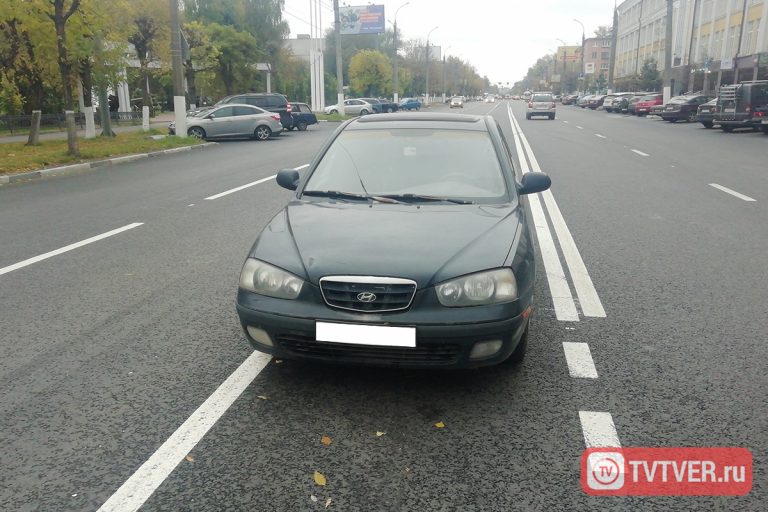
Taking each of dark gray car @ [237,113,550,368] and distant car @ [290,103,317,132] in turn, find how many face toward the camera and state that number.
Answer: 1

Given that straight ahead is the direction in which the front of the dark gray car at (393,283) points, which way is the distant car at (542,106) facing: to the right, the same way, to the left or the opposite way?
the opposite way

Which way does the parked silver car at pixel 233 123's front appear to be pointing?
to the viewer's left

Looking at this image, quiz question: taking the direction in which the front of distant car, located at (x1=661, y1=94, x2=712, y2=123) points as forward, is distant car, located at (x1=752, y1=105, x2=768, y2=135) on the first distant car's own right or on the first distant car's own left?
on the first distant car's own right

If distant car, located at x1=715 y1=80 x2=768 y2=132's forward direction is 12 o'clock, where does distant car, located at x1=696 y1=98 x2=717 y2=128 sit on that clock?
distant car, located at x1=696 y1=98 x2=717 y2=128 is roughly at 10 o'clock from distant car, located at x1=715 y1=80 x2=768 y2=132.

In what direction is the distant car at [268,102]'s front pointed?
to the viewer's left

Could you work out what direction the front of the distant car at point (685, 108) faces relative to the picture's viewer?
facing away from the viewer and to the right of the viewer

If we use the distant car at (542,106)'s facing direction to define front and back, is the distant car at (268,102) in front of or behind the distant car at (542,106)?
behind

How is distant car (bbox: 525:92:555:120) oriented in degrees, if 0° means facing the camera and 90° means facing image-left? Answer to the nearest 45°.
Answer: approximately 180°

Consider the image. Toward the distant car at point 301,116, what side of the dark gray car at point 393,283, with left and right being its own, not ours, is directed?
back
